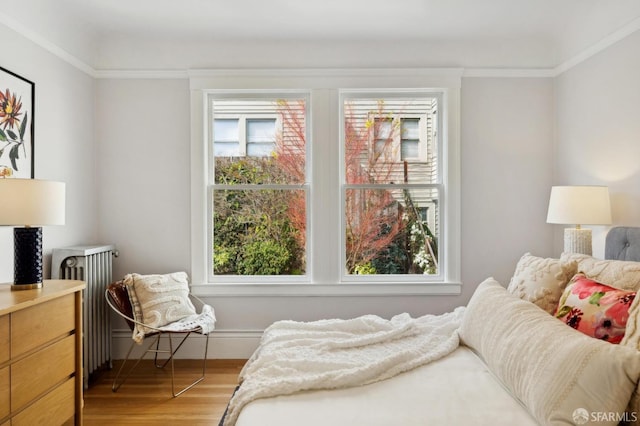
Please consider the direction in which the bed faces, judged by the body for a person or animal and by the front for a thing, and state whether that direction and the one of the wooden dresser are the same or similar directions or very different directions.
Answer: very different directions

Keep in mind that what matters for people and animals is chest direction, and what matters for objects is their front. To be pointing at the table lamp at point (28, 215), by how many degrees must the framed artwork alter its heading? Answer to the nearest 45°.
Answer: approximately 45° to its right

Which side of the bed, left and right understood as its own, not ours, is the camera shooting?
left

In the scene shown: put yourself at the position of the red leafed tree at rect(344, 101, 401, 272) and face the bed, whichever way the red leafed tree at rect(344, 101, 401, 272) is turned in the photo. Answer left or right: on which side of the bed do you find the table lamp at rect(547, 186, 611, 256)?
left

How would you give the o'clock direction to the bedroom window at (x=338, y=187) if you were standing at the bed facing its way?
The bedroom window is roughly at 2 o'clock from the bed.

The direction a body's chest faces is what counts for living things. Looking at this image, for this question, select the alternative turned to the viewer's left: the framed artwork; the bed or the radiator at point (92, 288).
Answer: the bed

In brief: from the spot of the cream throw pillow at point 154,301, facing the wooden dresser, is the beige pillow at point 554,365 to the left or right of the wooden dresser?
left

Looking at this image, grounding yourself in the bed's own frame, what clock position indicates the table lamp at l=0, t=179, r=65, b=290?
The table lamp is roughly at 12 o'clock from the bed.

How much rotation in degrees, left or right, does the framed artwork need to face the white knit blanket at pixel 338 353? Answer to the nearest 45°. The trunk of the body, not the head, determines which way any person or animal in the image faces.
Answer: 0° — it already faces it

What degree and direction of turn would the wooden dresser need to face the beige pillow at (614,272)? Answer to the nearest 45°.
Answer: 0° — it already faces it
